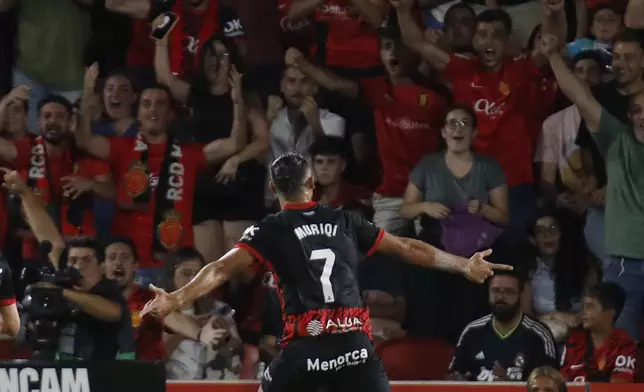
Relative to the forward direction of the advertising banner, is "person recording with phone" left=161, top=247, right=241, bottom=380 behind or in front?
behind

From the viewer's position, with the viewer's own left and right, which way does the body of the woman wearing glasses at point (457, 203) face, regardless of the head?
facing the viewer

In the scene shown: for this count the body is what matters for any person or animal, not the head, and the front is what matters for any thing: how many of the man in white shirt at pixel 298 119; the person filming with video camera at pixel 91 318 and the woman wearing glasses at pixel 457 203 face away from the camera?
0

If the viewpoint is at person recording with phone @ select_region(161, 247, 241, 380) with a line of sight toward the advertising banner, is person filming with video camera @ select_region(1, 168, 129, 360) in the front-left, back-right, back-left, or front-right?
front-right

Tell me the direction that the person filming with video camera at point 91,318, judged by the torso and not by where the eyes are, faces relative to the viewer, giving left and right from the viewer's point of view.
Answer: facing the viewer and to the left of the viewer

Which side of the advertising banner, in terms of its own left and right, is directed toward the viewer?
front

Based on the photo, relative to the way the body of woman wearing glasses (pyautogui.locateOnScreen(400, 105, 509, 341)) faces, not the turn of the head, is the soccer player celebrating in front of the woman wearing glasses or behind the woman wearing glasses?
in front

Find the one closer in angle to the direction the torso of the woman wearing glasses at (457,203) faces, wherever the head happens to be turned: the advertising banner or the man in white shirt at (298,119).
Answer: the advertising banner

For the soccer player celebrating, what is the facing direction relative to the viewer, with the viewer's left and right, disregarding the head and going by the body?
facing away from the viewer

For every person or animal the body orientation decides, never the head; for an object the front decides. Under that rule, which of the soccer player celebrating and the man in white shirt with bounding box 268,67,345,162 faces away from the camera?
the soccer player celebrating

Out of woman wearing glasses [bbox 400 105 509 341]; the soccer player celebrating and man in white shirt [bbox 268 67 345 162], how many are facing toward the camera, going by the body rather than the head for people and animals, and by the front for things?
2

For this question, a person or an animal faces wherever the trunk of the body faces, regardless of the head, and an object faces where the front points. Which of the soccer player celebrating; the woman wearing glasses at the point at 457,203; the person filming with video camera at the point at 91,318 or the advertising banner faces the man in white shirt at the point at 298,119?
the soccer player celebrating
